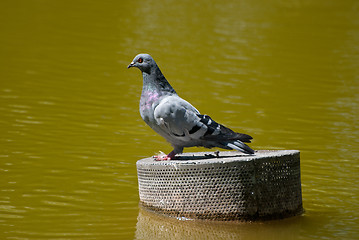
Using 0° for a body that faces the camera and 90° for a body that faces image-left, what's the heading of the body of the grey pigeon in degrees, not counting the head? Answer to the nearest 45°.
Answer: approximately 90°
